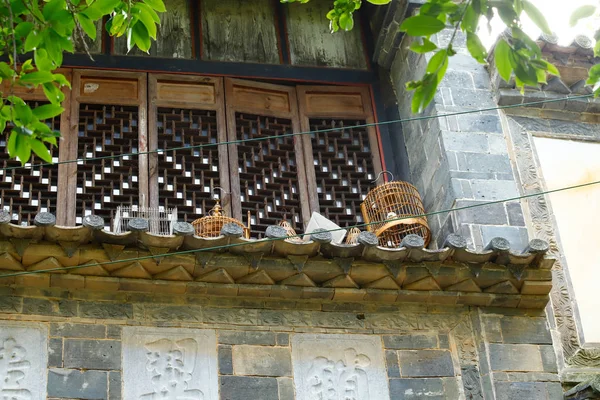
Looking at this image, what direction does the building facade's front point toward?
toward the camera
